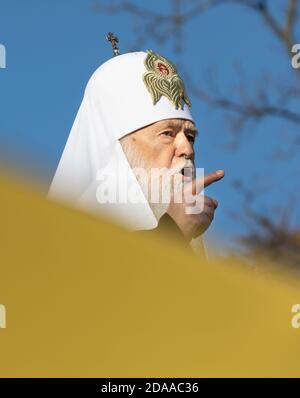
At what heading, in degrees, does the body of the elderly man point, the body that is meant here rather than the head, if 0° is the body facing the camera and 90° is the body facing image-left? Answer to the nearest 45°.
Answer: approximately 315°
